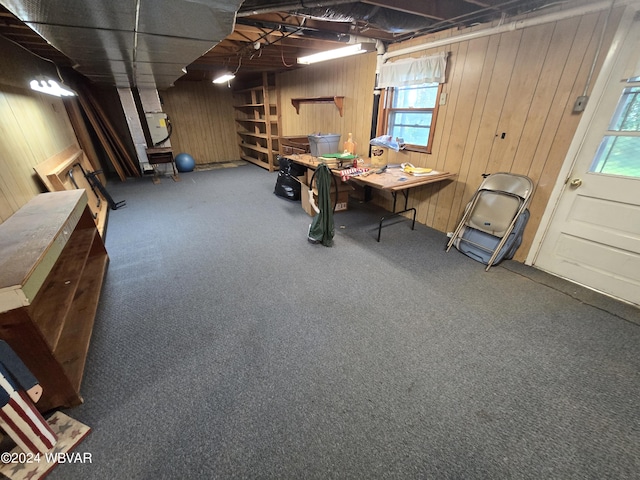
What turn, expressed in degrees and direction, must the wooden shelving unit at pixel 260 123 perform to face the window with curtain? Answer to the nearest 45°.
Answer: approximately 90° to its left

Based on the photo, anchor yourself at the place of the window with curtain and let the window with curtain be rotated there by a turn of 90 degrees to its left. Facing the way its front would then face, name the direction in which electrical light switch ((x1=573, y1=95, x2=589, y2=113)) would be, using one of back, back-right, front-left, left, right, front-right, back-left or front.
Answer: front

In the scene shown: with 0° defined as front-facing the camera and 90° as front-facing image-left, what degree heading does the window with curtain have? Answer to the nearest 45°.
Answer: approximately 45°

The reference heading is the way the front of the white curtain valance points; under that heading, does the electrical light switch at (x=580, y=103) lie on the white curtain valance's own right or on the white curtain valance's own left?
on the white curtain valance's own left

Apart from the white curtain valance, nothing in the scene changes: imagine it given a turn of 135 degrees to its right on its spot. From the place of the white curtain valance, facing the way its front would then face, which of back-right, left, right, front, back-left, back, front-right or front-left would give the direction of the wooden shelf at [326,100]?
front-left

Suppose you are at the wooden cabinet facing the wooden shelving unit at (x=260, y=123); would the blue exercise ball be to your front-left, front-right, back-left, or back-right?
front-left

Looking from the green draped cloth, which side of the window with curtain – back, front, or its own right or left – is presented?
front

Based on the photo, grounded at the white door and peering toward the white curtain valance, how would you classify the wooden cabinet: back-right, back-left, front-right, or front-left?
front-left

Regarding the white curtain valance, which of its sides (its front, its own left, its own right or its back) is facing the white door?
left

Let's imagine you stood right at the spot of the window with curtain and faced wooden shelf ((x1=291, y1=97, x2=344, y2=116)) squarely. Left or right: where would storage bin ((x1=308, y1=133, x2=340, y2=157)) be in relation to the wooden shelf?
left

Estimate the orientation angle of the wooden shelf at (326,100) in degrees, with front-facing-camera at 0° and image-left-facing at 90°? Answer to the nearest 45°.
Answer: approximately 45°

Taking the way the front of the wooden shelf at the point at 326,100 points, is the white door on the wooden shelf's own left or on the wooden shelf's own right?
on the wooden shelf's own left

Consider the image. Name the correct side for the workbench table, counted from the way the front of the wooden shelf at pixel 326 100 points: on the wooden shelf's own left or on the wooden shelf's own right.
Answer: on the wooden shelf's own left

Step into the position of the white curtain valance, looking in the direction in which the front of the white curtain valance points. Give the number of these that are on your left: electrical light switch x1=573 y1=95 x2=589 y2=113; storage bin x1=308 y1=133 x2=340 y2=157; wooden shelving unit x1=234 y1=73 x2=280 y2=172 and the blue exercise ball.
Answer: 1

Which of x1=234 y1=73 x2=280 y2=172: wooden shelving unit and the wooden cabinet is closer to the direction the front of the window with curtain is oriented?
the wooden cabinet

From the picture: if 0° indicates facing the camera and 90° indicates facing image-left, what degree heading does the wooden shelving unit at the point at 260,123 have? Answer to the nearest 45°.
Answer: approximately 45°

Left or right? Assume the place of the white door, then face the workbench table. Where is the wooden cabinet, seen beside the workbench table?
left
